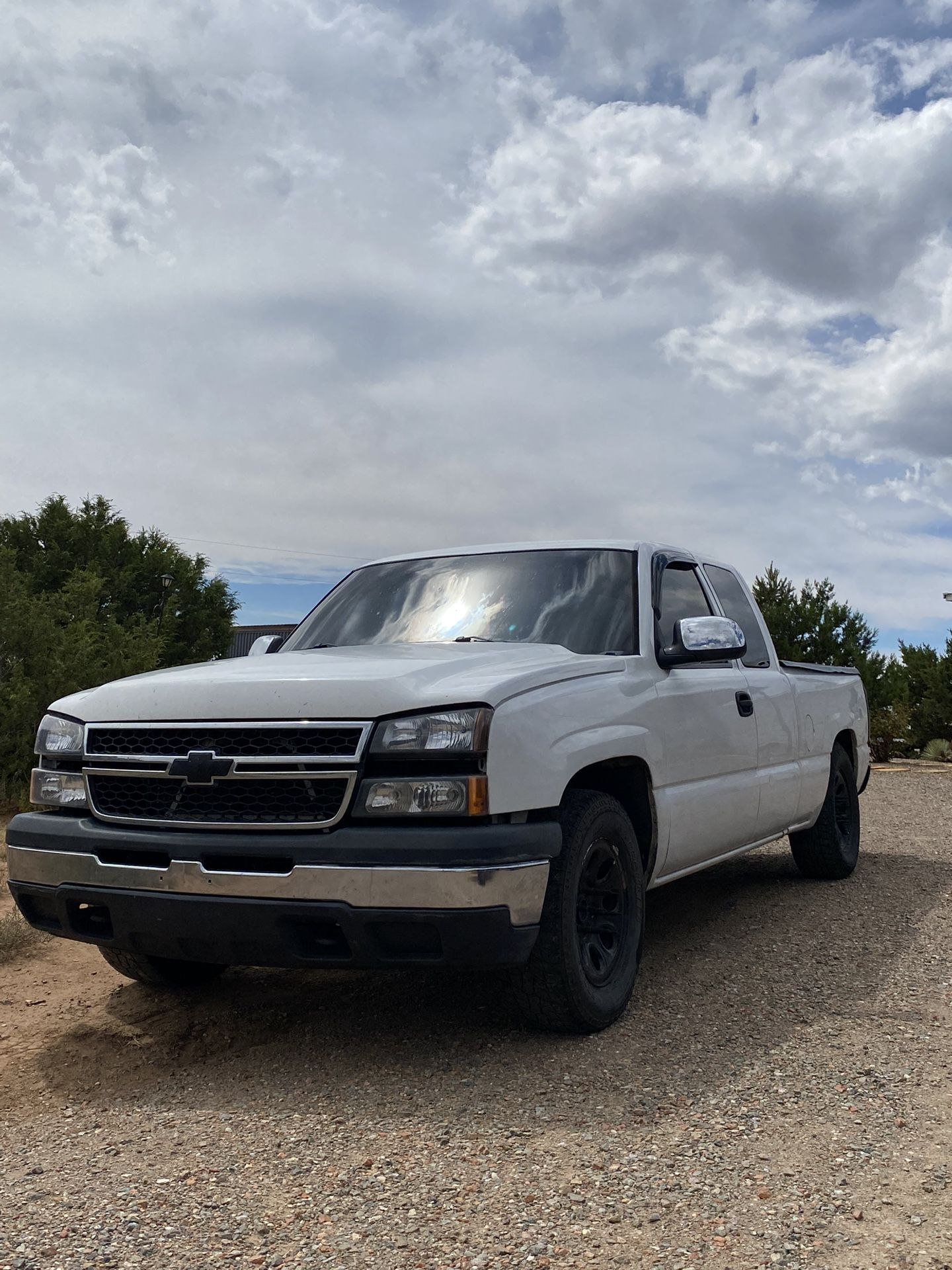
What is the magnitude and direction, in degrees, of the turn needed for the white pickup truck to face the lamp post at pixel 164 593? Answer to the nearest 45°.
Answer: approximately 135° to its right

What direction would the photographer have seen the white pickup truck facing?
facing the viewer and to the left of the viewer
